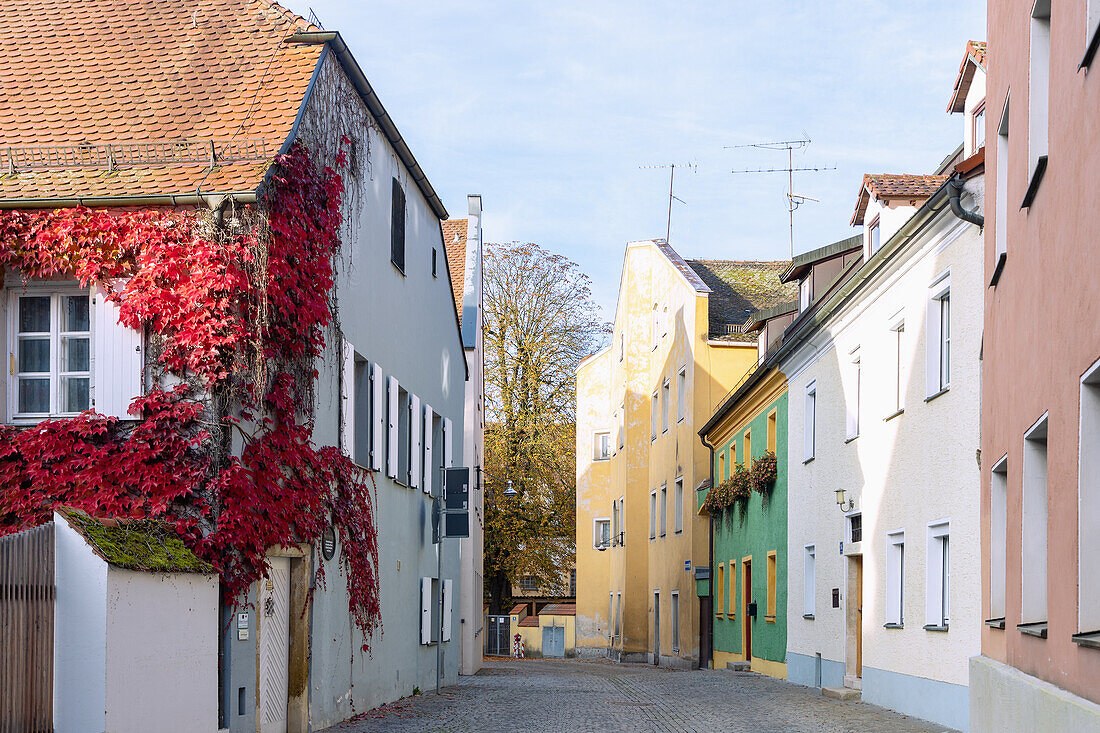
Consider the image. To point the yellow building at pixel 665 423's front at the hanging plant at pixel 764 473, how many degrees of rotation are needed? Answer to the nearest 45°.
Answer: approximately 90° to its left

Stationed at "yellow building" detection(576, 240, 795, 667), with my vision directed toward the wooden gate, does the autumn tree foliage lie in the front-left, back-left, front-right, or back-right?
back-right

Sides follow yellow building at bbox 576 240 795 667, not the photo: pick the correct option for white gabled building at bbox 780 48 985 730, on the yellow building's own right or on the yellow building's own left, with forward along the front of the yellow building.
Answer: on the yellow building's own left
